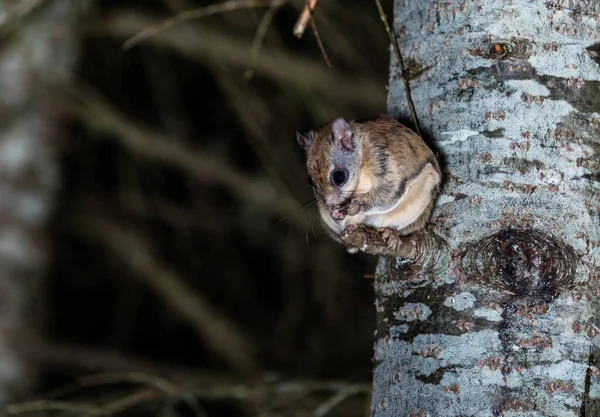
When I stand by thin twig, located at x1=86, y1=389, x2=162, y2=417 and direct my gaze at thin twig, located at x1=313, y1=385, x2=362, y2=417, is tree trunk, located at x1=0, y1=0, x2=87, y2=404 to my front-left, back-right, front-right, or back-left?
back-left

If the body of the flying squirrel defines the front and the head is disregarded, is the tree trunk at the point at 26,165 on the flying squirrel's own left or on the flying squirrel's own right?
on the flying squirrel's own right

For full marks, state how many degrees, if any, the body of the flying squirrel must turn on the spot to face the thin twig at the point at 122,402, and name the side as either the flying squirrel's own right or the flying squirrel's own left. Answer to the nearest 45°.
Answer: approximately 90° to the flying squirrel's own right

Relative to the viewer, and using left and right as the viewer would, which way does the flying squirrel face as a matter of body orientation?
facing the viewer and to the left of the viewer

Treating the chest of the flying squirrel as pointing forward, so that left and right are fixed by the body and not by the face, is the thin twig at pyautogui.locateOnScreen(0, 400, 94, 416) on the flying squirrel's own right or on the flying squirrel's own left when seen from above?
on the flying squirrel's own right

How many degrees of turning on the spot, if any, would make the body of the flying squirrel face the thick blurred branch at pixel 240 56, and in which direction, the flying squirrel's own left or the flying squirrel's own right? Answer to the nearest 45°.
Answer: approximately 135° to the flying squirrel's own right
